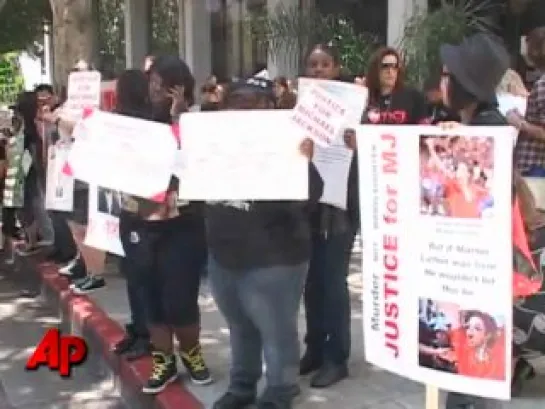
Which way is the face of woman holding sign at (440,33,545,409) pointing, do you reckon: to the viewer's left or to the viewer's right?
to the viewer's left

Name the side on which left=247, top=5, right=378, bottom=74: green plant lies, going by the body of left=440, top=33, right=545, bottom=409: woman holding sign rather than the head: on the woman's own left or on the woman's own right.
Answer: on the woman's own right

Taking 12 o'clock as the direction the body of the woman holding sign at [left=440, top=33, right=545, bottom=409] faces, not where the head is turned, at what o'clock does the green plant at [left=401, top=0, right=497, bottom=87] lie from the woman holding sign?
The green plant is roughly at 3 o'clock from the woman holding sign.

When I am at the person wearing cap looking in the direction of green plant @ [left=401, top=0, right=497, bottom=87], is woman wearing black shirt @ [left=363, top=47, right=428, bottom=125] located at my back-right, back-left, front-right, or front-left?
front-right

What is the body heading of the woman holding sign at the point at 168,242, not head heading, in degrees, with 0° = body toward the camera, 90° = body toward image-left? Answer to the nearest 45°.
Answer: approximately 0°

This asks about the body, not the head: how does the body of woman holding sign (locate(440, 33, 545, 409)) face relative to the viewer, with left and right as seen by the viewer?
facing to the left of the viewer

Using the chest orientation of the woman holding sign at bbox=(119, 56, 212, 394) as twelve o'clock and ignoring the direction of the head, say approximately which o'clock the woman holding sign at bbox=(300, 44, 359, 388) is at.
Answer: the woman holding sign at bbox=(300, 44, 359, 388) is roughly at 9 o'clock from the woman holding sign at bbox=(119, 56, 212, 394).

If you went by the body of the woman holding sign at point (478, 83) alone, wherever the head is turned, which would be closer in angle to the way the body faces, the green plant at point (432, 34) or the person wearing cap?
the person wearing cap

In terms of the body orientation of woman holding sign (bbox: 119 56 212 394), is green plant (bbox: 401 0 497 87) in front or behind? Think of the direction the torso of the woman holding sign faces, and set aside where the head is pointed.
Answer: behind

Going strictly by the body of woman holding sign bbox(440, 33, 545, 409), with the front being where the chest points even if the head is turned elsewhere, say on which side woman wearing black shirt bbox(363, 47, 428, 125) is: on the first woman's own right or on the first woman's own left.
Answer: on the first woman's own right

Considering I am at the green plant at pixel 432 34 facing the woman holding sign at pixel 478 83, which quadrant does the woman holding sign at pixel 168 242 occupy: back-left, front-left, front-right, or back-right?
front-right

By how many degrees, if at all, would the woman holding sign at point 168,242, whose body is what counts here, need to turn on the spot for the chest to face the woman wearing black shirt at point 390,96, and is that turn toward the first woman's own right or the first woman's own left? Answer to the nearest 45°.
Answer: approximately 90° to the first woman's own left
